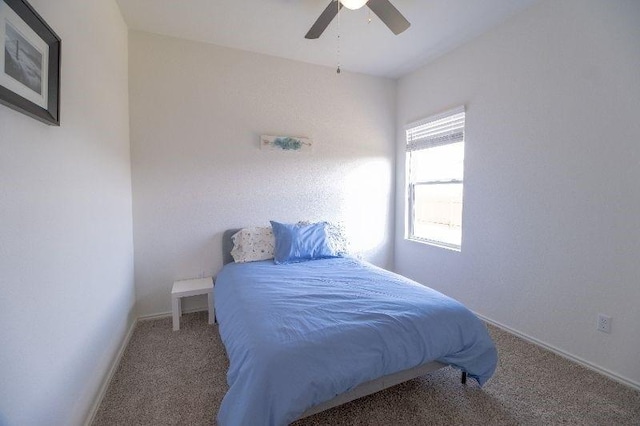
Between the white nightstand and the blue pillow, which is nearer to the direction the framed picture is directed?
the blue pillow

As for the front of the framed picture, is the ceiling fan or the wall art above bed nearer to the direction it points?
the ceiling fan

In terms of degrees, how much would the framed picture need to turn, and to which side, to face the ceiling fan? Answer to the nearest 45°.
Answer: approximately 45° to its left

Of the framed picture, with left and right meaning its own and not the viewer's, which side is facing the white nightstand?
left

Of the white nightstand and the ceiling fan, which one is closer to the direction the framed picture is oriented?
the ceiling fan

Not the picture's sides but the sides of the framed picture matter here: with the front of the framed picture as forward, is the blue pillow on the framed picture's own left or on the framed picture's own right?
on the framed picture's own left

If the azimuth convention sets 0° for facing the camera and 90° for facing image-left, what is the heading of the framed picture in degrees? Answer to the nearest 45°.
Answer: approximately 315°

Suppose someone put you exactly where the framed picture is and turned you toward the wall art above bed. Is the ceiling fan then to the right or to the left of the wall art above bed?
right

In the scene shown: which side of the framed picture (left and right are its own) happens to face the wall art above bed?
left

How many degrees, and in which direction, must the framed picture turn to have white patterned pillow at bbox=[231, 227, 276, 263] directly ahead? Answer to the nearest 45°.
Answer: approximately 90° to its left
